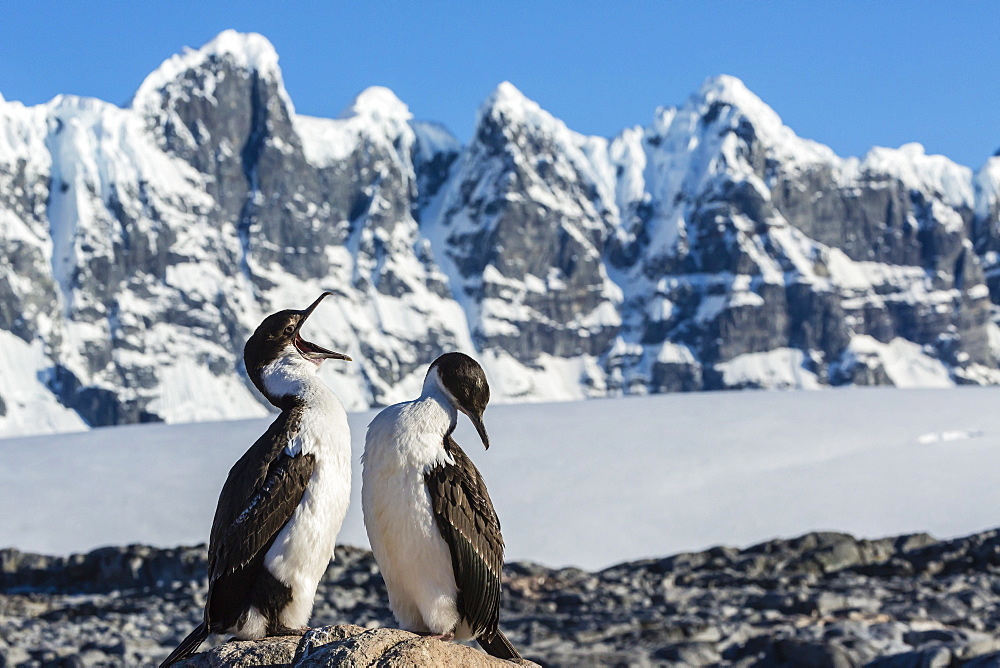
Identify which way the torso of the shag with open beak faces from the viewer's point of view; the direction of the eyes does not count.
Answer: to the viewer's right
